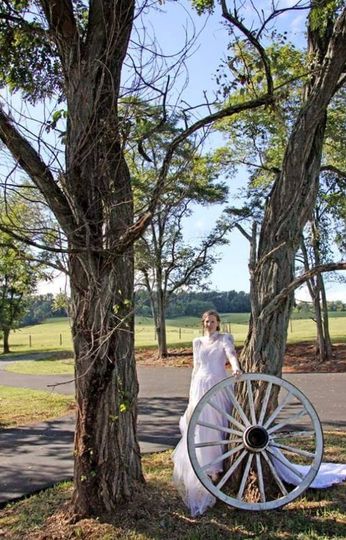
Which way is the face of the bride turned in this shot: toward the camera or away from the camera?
toward the camera

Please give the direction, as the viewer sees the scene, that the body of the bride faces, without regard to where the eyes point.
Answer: toward the camera
